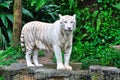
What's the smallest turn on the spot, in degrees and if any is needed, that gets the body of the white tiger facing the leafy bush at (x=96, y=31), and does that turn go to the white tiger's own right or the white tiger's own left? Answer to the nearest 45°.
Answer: approximately 90° to the white tiger's own left

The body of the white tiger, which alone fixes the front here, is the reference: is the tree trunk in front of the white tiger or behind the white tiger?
behind

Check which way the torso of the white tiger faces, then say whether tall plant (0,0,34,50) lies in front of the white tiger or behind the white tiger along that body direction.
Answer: behind

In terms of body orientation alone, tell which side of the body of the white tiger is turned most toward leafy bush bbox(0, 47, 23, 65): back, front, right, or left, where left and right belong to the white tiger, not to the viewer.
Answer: back

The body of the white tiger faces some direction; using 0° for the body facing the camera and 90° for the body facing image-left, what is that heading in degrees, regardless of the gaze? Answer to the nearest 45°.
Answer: approximately 315°
